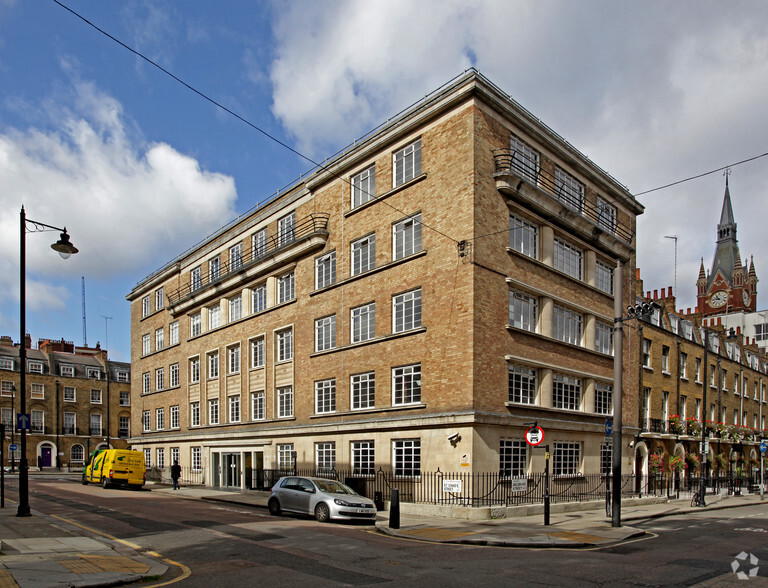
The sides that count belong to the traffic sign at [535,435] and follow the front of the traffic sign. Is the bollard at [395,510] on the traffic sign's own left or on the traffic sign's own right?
on the traffic sign's own right

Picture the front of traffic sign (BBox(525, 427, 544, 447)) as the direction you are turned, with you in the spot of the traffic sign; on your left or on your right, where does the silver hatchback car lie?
on your right

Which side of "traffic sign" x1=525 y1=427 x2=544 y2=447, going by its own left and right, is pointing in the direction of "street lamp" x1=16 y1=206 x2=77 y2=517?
right
